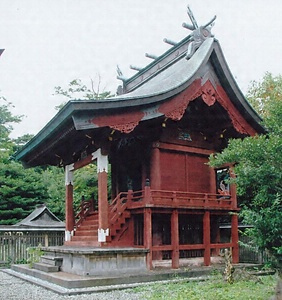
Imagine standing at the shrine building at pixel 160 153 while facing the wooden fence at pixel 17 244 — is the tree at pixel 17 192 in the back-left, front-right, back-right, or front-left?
front-right

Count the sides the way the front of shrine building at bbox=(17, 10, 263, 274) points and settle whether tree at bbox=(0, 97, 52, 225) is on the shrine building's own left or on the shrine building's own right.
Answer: on the shrine building's own right

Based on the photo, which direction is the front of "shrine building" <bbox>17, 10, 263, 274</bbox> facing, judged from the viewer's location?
facing the viewer and to the left of the viewer

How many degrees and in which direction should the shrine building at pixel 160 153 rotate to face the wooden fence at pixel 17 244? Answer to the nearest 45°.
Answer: approximately 90° to its right
